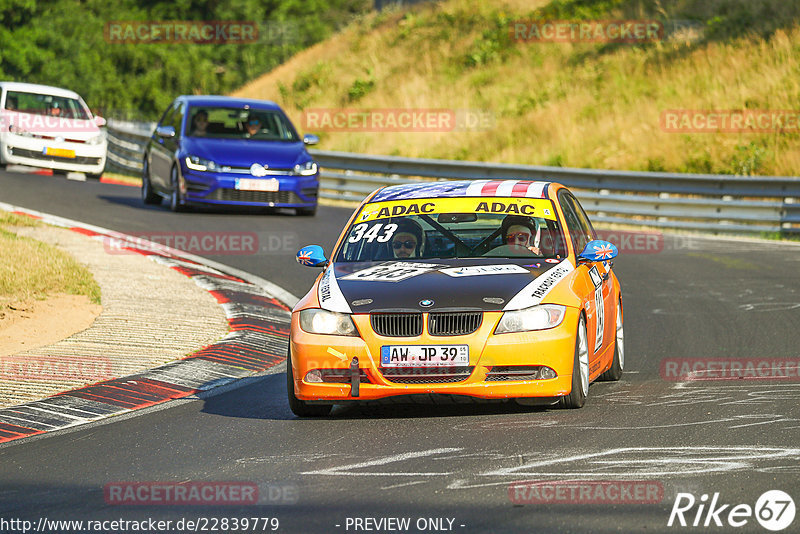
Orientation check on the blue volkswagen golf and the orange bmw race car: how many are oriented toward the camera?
2

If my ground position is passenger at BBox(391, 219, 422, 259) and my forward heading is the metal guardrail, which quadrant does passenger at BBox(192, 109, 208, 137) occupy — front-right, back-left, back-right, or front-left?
front-left

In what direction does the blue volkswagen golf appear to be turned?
toward the camera

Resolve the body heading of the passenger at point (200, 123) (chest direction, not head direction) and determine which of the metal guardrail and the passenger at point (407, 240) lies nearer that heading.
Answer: the passenger at point (407, 240)

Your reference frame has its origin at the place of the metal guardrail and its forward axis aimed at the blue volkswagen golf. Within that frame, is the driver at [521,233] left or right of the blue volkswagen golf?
left

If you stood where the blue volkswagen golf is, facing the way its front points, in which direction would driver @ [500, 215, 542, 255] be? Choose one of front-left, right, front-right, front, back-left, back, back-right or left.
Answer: front

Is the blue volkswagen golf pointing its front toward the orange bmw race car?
yes

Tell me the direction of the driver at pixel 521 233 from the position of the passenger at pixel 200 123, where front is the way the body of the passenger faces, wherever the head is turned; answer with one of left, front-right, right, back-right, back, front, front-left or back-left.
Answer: front

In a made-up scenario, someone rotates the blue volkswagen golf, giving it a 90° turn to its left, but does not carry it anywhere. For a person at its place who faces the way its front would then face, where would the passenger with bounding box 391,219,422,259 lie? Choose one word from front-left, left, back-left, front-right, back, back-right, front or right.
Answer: right

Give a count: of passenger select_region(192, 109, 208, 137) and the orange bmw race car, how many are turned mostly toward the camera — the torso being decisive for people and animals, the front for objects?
2

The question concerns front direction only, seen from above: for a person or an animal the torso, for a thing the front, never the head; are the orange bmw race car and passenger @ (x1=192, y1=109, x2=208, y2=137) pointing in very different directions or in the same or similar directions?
same or similar directions

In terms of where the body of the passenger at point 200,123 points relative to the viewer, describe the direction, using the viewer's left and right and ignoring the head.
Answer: facing the viewer

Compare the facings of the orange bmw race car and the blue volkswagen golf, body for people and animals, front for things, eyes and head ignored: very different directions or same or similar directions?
same or similar directions

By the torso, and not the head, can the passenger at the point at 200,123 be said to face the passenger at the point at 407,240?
yes
